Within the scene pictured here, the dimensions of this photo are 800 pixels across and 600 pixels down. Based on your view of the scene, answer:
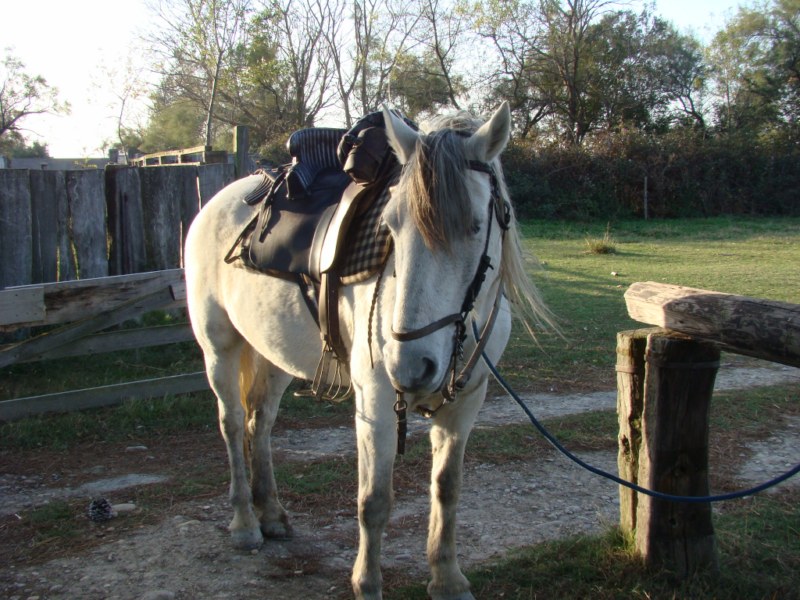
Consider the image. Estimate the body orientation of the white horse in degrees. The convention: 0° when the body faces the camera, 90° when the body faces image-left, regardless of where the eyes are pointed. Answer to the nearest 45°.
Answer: approximately 315°

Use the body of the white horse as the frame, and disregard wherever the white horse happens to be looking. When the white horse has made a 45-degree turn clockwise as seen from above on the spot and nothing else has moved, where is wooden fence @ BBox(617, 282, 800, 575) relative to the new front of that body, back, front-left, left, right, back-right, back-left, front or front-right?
left

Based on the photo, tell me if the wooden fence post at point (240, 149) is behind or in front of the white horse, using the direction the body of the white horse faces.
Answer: behind

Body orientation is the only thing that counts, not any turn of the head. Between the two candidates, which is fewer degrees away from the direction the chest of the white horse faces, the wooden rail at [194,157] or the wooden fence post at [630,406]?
the wooden fence post

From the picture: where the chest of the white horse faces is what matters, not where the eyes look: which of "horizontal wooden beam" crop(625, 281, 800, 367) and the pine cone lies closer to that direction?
the horizontal wooden beam

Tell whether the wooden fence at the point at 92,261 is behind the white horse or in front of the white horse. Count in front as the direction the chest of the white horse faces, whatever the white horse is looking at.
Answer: behind

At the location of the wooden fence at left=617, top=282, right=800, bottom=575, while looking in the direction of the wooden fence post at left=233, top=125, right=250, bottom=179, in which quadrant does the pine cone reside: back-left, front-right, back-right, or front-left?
front-left
